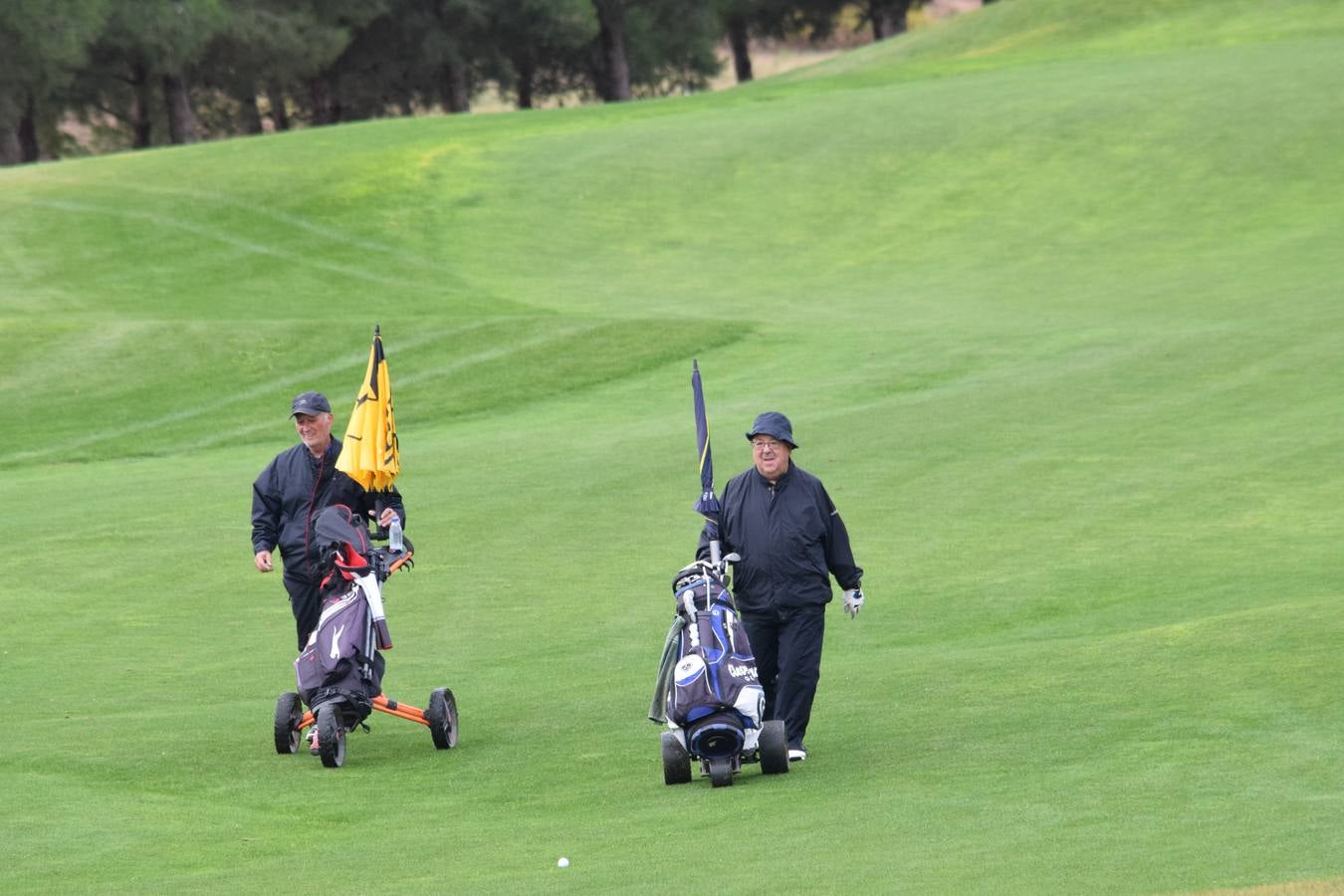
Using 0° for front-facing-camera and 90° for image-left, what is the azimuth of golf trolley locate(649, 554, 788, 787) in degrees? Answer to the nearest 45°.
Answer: approximately 0°

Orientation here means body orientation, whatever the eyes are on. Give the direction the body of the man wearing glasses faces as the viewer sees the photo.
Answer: toward the camera

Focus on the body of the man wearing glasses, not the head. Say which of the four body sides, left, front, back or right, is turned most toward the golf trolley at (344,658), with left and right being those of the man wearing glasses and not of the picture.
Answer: right

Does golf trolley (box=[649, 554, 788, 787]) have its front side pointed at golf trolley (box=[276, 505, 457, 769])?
no

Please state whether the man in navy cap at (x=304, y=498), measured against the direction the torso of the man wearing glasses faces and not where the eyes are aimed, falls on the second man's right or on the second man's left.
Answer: on the second man's right
